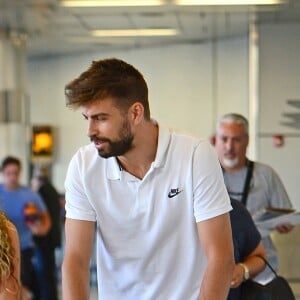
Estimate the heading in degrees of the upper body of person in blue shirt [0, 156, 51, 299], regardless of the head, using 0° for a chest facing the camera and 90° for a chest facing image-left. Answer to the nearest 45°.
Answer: approximately 0°

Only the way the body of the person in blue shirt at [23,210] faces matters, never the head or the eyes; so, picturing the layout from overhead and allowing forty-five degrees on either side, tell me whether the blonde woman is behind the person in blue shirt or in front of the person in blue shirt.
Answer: in front

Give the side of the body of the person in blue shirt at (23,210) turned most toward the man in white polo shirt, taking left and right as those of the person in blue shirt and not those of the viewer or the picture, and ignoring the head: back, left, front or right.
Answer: front

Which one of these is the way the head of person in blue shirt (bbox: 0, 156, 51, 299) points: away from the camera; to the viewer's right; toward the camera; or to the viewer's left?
toward the camera

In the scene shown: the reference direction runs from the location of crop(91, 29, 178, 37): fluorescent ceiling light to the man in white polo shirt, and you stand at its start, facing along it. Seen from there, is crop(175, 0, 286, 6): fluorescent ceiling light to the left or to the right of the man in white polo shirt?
left
